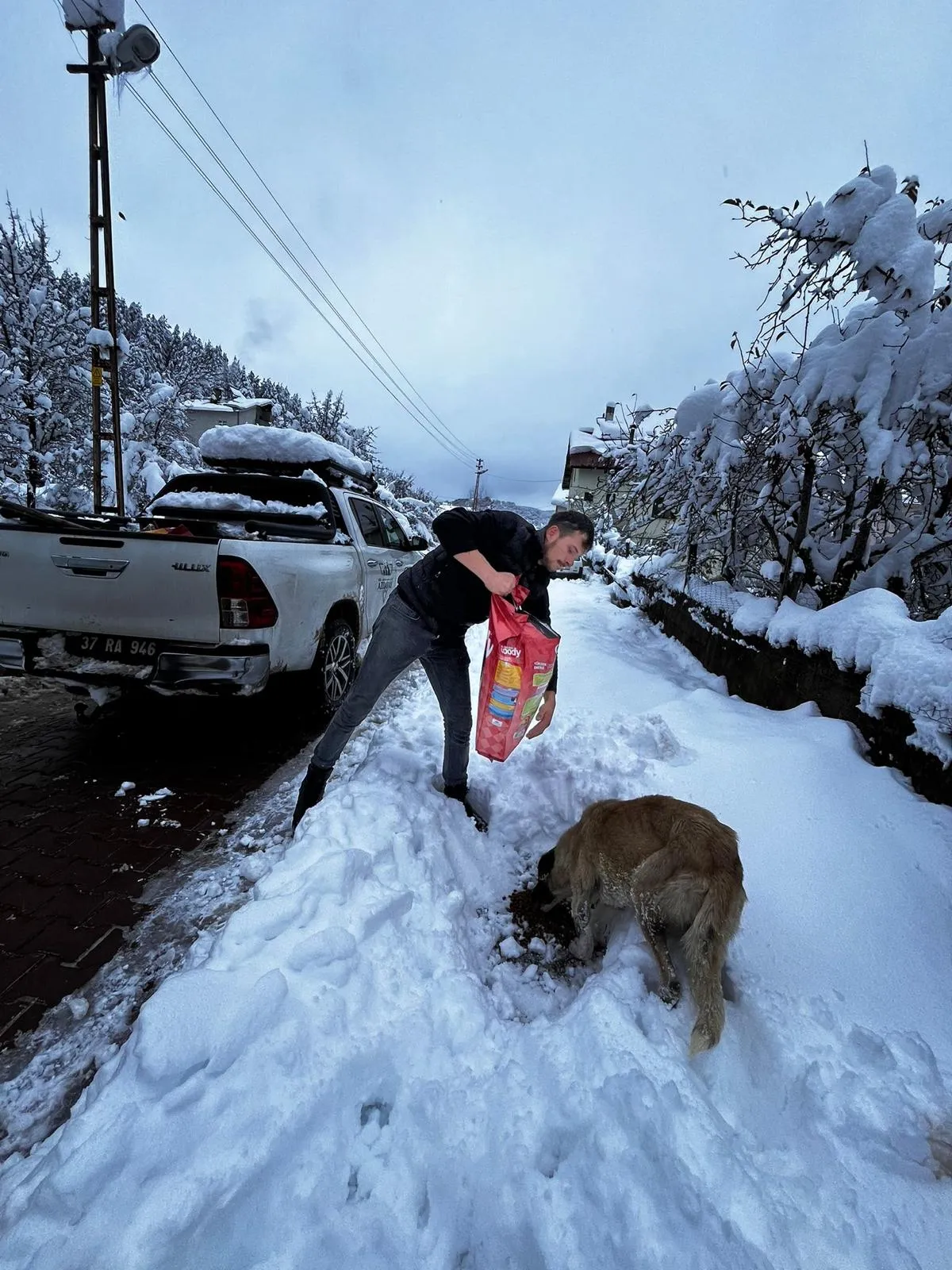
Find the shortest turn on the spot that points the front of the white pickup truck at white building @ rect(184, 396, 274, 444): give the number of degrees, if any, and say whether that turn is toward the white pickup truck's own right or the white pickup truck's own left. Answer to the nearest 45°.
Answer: approximately 45° to the white pickup truck's own left

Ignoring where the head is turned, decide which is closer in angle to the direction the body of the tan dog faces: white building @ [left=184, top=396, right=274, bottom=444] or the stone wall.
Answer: the white building

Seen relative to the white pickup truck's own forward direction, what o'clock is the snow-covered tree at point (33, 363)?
The snow-covered tree is roughly at 10 o'clock from the white pickup truck.

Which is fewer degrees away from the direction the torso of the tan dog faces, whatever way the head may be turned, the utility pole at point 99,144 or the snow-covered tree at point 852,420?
the utility pole

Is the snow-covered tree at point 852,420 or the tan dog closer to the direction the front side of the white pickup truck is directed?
the snow-covered tree

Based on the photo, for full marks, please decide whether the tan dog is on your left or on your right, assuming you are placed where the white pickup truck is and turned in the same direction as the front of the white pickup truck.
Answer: on your right

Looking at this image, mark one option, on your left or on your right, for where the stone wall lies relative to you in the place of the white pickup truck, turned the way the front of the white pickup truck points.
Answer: on your right

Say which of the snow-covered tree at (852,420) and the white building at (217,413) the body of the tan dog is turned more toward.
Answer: the white building

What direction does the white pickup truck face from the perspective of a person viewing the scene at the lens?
facing away from the viewer and to the right of the viewer

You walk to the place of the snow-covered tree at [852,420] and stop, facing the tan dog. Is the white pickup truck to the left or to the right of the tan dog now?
right

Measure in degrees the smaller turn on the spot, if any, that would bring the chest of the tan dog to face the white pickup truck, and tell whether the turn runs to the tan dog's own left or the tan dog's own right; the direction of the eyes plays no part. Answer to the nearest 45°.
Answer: approximately 45° to the tan dog's own left

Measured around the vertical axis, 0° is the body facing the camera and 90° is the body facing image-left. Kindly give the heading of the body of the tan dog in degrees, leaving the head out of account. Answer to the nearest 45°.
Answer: approximately 135°
